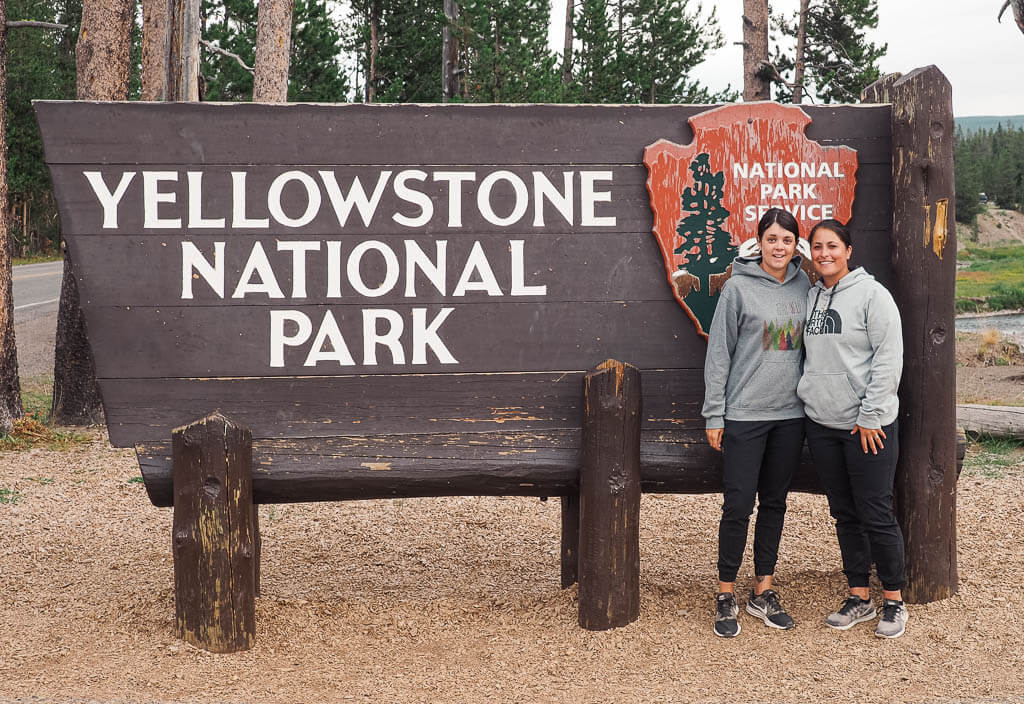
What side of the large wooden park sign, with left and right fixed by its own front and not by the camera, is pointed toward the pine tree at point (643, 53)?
back

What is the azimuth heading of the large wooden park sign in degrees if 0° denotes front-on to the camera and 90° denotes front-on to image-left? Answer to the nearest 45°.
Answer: approximately 0°

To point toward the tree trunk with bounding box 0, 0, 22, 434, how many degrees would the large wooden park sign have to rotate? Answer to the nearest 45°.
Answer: approximately 135° to its right

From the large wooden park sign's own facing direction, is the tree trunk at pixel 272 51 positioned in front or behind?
behind

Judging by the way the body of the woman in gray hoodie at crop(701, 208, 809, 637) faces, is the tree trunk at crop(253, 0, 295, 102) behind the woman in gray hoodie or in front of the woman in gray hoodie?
behind

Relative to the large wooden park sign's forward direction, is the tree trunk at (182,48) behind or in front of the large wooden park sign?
behind

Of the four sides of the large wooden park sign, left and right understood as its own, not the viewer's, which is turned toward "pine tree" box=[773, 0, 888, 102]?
back
